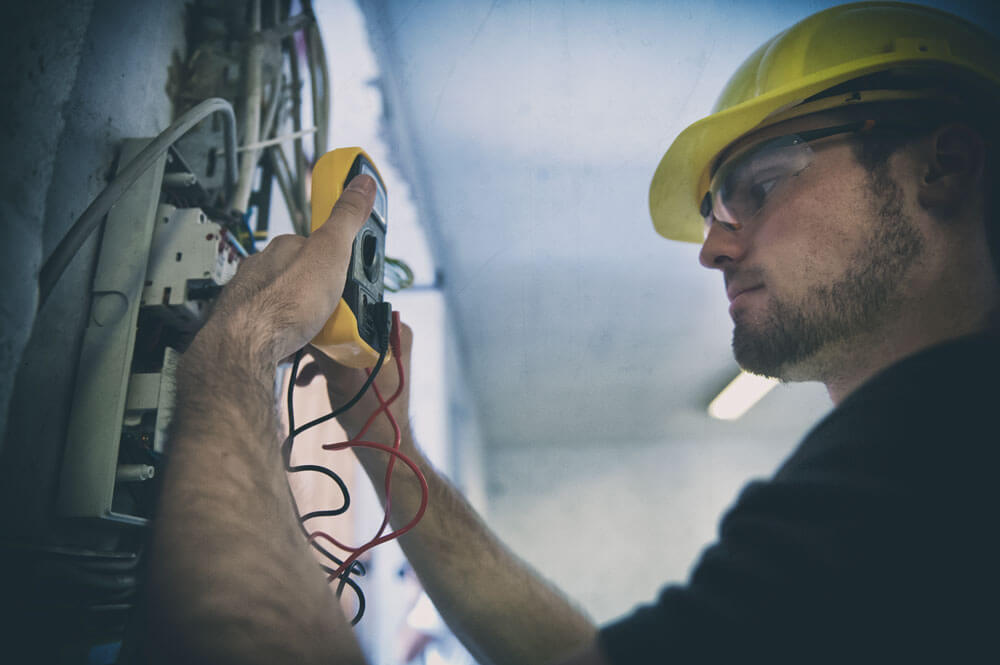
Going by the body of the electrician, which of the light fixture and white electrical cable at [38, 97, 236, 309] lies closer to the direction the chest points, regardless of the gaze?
the white electrical cable

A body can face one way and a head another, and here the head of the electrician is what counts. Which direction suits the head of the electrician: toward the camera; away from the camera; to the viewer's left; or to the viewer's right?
to the viewer's left

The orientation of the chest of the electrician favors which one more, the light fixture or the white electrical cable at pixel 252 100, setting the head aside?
the white electrical cable

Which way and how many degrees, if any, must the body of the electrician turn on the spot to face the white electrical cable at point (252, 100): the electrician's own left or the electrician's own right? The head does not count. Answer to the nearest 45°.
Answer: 0° — they already face it

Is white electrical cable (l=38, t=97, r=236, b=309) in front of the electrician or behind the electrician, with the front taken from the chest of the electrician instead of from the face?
in front

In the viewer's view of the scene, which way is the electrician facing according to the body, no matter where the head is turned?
to the viewer's left

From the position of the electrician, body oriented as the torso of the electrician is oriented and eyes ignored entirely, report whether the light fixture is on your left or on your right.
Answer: on your right
